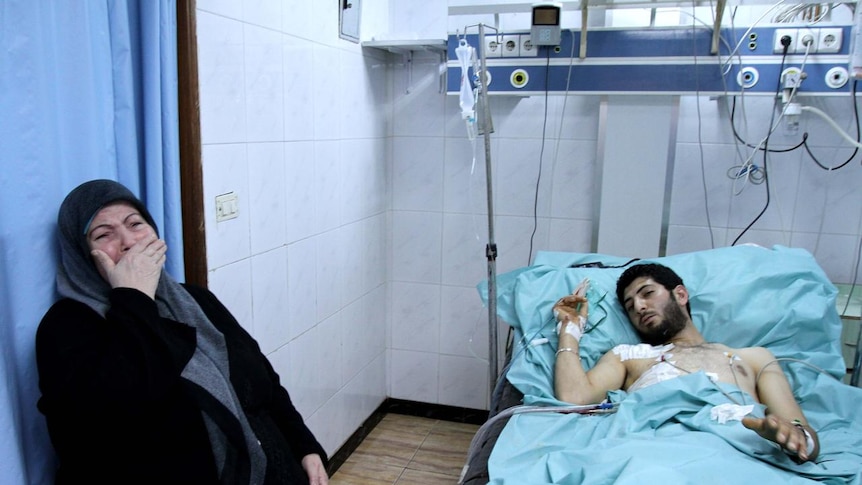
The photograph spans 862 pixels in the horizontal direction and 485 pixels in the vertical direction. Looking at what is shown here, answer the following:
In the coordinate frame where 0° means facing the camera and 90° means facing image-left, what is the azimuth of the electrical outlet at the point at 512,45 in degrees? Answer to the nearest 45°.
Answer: approximately 0°

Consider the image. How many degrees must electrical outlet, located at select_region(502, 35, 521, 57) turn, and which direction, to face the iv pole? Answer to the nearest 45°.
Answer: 0° — it already faces it

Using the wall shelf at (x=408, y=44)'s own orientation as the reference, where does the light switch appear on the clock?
The light switch is roughly at 1 o'clock from the wall shelf.

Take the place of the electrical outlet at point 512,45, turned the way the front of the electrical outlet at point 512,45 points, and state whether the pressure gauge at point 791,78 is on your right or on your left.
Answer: on your left

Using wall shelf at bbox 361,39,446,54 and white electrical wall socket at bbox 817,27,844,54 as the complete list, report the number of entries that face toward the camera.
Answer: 2

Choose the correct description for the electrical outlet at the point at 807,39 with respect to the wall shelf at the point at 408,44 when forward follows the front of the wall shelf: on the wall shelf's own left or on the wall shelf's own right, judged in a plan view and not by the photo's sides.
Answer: on the wall shelf's own left
